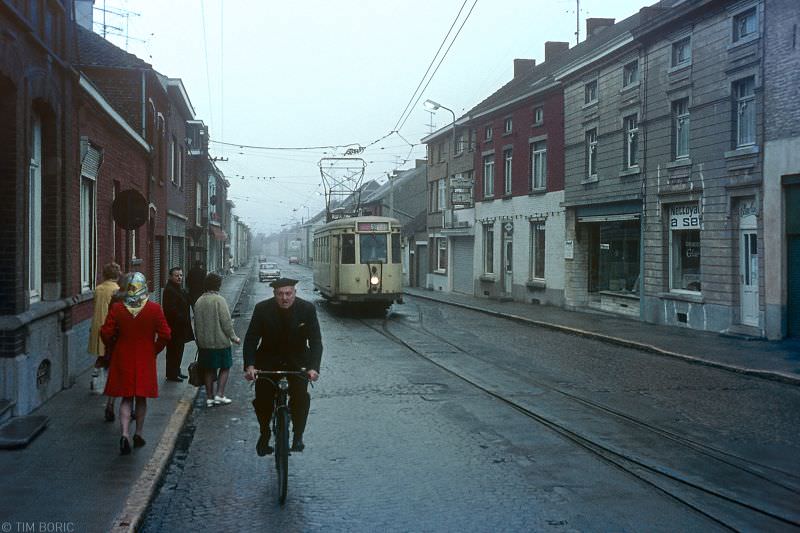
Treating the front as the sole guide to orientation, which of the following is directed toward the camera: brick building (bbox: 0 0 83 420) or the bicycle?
the bicycle

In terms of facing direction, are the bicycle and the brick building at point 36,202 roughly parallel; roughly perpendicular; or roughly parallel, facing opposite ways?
roughly perpendicular

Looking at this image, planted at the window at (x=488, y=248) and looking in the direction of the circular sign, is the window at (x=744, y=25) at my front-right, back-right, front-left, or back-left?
front-left

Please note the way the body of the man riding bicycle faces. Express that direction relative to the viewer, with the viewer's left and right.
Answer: facing the viewer

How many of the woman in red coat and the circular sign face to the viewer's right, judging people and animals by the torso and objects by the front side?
0

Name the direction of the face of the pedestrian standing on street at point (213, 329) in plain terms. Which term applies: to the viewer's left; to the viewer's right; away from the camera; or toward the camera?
away from the camera

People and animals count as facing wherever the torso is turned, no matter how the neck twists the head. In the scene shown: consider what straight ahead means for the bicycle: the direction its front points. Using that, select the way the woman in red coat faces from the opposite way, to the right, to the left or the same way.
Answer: the opposite way

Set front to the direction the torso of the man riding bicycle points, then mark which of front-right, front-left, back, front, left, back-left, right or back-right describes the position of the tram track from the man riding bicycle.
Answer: left

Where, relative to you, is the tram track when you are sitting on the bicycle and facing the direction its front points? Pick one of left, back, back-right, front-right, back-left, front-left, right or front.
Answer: left

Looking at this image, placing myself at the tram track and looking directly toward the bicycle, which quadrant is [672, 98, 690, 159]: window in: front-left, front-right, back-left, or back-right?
back-right

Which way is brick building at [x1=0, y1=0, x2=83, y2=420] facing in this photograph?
to the viewer's right

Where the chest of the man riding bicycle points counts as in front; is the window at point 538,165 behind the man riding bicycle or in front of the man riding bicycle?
behind

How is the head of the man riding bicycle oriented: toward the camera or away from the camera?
toward the camera

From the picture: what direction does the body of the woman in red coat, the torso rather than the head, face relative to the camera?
away from the camera

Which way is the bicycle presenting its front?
toward the camera
